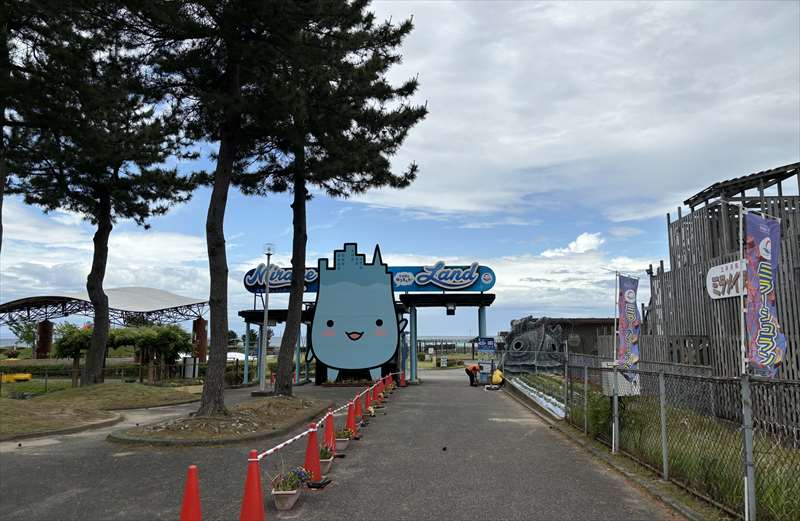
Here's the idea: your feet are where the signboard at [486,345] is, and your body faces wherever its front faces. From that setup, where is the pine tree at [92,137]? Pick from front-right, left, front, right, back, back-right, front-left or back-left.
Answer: front-right

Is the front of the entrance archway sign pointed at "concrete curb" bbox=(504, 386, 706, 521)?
yes

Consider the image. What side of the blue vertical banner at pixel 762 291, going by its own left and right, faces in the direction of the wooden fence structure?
back

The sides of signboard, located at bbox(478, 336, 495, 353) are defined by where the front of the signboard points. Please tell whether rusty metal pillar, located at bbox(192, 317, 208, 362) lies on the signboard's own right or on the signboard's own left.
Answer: on the signboard's own right

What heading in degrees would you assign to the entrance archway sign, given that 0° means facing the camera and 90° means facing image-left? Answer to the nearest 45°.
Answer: approximately 0°

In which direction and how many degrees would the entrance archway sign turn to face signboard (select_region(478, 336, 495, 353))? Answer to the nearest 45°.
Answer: approximately 90° to its left

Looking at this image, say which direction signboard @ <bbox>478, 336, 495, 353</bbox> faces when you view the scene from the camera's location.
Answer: facing the viewer

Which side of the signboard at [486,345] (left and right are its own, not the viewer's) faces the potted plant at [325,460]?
front

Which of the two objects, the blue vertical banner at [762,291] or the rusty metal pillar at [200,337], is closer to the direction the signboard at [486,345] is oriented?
the blue vertical banner
